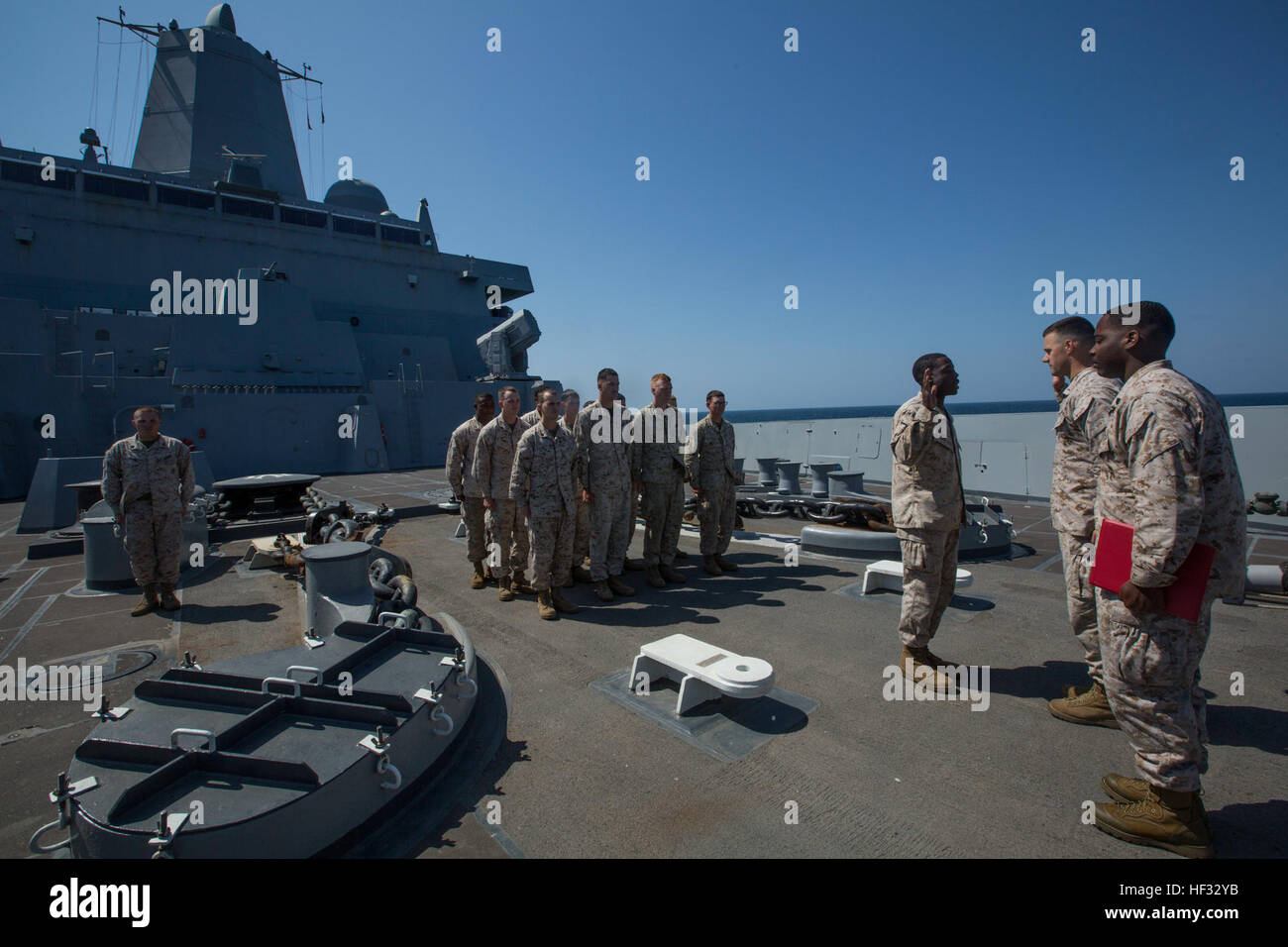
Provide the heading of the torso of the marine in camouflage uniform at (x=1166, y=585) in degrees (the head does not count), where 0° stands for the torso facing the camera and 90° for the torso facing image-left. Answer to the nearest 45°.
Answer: approximately 90°

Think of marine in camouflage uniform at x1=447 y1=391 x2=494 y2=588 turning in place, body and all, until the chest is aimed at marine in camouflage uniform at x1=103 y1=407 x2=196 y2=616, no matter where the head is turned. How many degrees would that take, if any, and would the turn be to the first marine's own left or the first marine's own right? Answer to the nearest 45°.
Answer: approximately 135° to the first marine's own right

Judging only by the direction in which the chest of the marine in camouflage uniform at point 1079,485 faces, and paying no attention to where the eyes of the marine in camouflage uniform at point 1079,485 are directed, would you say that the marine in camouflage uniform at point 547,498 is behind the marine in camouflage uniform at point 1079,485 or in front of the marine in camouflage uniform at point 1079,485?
in front

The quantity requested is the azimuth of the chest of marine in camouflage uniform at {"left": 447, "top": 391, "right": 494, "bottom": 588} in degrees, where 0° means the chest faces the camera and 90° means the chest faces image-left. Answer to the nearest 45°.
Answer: approximately 315°

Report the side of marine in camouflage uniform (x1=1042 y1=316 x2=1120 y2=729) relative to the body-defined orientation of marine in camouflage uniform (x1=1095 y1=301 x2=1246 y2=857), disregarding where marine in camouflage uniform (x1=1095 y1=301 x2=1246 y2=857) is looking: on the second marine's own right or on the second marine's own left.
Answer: on the second marine's own right

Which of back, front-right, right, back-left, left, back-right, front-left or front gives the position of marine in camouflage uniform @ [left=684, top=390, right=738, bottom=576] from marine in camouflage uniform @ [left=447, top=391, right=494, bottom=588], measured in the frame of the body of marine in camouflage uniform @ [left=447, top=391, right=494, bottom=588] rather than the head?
front-left

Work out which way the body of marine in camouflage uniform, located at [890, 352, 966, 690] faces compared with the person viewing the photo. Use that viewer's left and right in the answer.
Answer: facing to the right of the viewer

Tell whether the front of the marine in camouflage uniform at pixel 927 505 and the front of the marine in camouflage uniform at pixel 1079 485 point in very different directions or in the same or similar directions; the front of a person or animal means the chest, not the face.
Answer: very different directions

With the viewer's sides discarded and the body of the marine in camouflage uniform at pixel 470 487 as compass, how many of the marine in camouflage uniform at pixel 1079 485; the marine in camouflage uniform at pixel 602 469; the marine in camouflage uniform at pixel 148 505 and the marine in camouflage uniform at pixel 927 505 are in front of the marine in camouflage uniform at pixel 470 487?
3

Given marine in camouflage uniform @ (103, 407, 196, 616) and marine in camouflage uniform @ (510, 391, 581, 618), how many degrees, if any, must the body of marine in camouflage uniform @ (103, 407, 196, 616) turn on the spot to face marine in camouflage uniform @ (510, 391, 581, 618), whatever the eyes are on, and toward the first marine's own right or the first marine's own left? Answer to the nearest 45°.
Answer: approximately 45° to the first marine's own left

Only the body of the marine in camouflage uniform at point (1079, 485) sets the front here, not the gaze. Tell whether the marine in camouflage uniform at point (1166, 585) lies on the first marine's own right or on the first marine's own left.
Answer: on the first marine's own left
